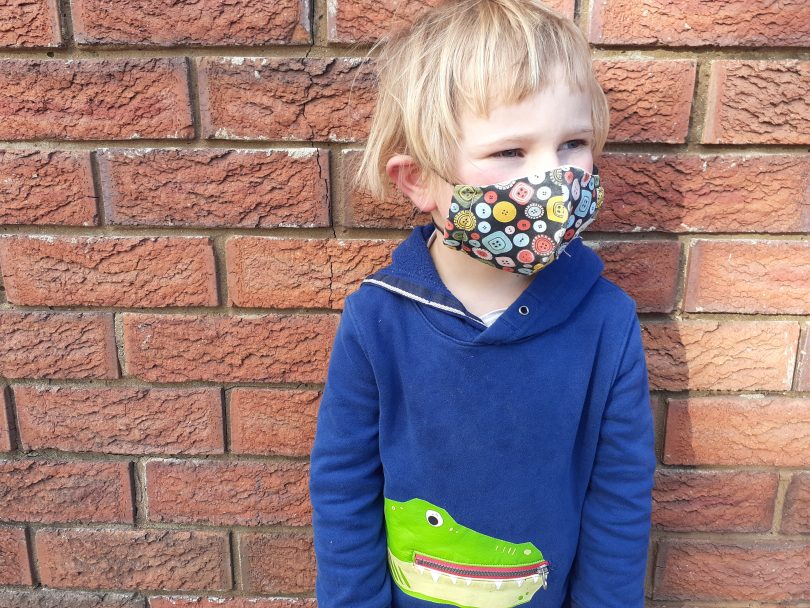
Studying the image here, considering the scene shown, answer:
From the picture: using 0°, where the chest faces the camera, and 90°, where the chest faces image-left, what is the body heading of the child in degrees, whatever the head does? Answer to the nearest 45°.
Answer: approximately 0°

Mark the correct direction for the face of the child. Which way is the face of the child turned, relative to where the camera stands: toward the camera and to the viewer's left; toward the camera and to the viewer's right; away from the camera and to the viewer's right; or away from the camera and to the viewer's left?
toward the camera and to the viewer's right
